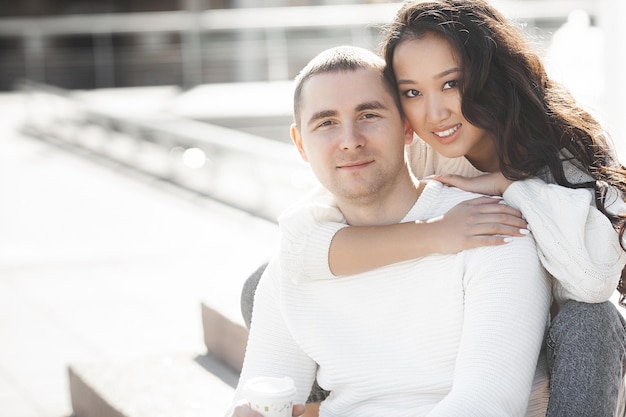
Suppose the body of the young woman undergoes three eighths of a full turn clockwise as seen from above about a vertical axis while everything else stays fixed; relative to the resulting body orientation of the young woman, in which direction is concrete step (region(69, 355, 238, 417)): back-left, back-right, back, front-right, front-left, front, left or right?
front-left

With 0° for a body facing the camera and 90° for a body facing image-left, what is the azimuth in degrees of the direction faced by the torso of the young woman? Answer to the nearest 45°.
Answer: approximately 45°

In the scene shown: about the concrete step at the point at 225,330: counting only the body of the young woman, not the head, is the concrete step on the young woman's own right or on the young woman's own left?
on the young woman's own right

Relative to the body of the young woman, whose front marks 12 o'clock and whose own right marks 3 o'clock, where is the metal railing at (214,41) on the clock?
The metal railing is roughly at 4 o'clock from the young woman.
